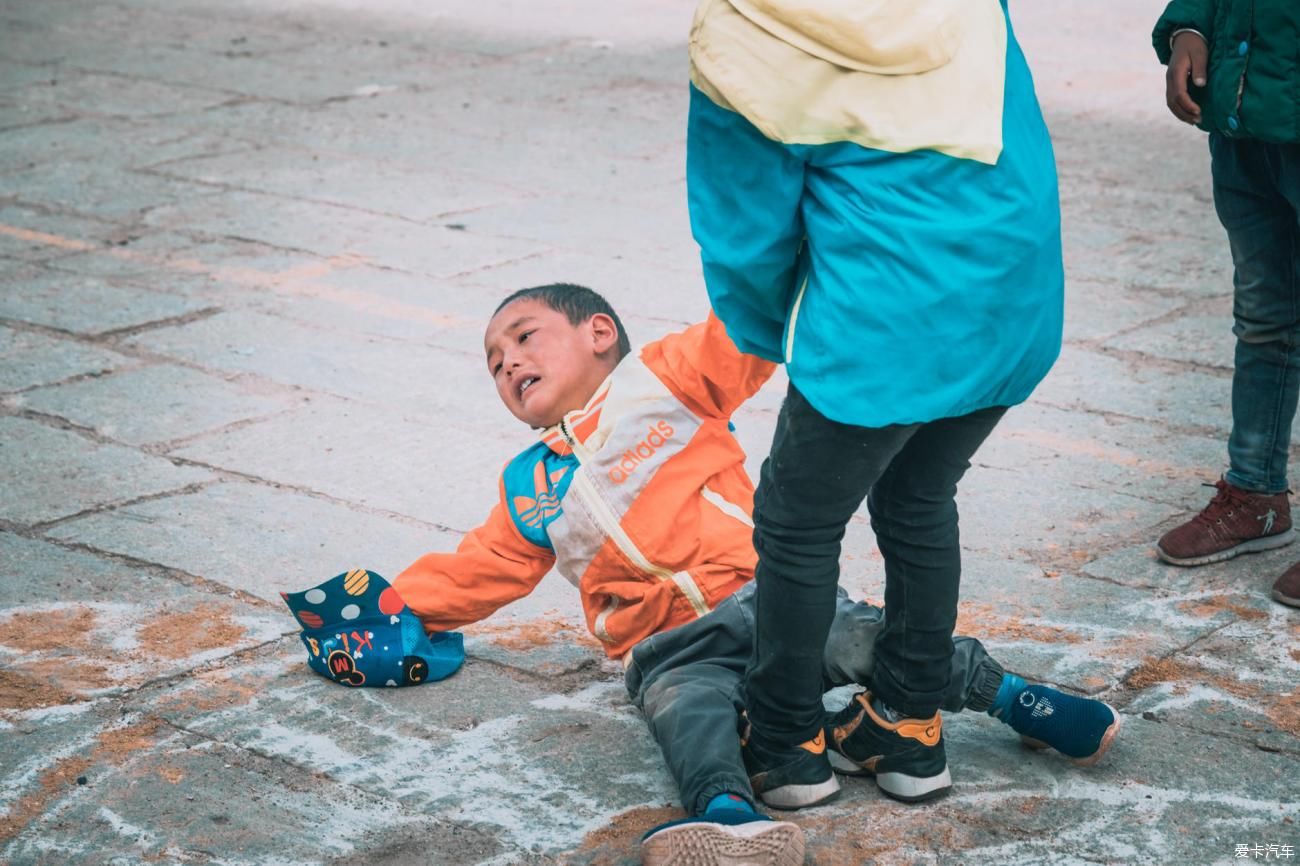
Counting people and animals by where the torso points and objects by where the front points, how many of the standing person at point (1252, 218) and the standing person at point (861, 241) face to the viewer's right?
0

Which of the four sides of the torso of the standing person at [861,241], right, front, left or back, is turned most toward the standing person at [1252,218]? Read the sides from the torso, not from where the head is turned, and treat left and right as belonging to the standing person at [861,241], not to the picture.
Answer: right

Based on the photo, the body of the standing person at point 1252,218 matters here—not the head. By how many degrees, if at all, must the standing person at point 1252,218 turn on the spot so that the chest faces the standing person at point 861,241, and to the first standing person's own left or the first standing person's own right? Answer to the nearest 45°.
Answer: approximately 45° to the first standing person's own left

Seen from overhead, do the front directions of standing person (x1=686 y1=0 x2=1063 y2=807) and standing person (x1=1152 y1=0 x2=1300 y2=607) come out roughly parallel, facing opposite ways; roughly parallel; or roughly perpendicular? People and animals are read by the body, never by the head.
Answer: roughly perpendicular

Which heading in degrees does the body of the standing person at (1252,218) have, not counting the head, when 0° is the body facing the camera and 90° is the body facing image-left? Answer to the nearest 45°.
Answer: approximately 45°

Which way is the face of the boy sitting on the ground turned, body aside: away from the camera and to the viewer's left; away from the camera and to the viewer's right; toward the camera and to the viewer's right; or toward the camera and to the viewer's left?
toward the camera and to the viewer's left

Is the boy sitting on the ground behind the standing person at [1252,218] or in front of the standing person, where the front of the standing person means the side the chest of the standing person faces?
in front
